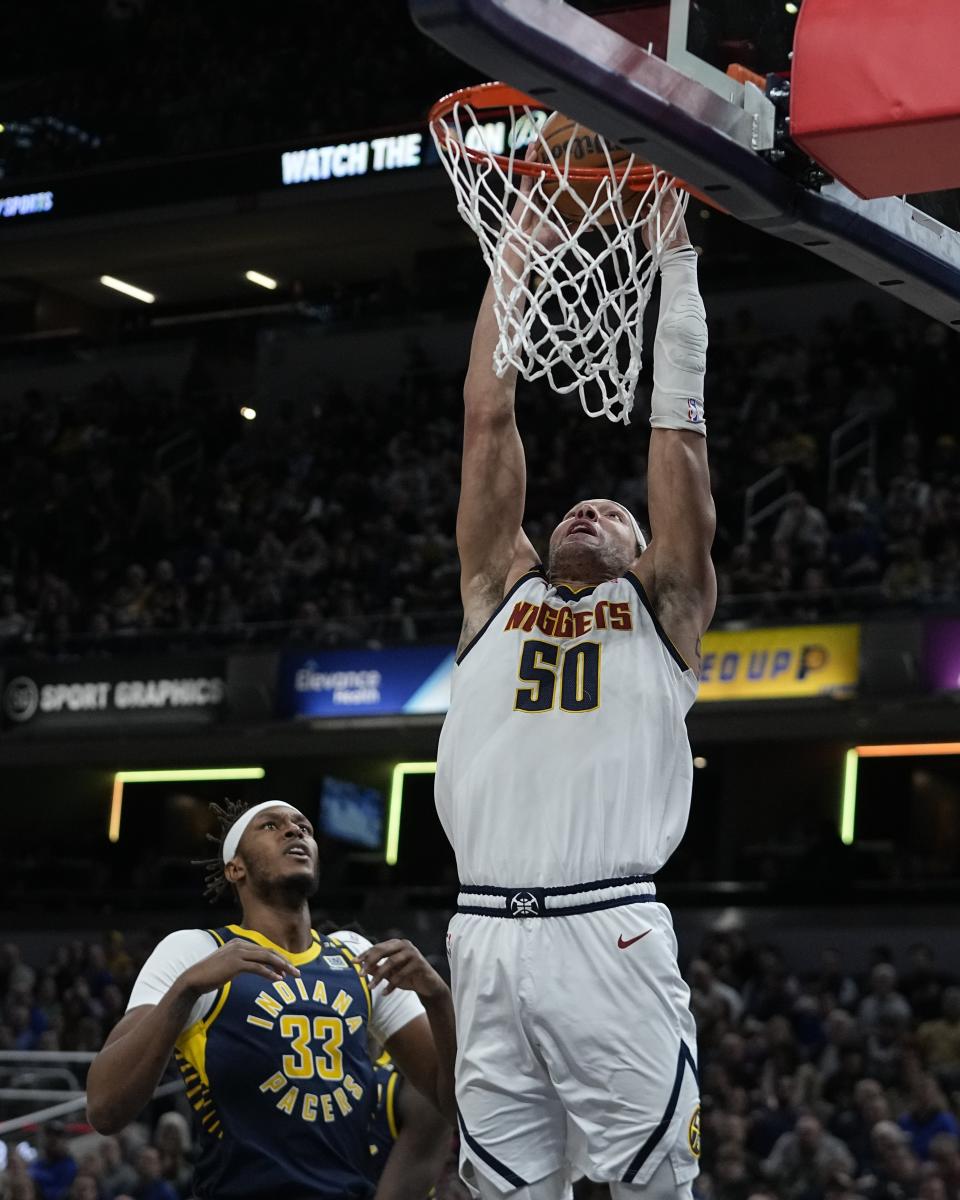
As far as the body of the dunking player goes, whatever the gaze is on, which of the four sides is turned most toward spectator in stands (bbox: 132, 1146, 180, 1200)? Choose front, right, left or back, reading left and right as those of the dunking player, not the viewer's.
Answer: back

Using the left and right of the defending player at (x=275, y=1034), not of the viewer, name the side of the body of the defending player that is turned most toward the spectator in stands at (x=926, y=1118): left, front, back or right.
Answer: left

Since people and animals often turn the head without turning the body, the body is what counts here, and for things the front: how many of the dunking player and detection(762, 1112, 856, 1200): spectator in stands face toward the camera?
2

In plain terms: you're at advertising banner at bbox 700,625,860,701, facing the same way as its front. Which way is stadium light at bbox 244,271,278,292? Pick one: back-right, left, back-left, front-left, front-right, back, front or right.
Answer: back-right

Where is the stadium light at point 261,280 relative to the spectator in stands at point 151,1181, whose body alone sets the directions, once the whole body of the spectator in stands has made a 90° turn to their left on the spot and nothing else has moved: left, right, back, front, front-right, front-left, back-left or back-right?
left

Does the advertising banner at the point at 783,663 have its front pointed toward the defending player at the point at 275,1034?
yes

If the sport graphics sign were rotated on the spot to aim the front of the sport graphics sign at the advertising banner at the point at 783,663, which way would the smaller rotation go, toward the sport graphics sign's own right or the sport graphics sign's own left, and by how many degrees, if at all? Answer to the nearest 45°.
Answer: approximately 45° to the sport graphics sign's own left

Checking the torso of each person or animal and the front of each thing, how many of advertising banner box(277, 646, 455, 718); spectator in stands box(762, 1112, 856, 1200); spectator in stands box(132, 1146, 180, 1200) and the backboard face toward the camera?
3

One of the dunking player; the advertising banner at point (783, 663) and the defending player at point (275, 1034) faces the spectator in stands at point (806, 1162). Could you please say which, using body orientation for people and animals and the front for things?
the advertising banner

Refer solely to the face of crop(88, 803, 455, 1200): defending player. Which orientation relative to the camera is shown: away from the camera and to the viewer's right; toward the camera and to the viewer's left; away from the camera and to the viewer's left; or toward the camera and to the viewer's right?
toward the camera and to the viewer's right

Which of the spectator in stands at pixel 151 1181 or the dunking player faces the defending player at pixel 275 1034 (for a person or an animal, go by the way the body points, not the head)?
the spectator in stands
